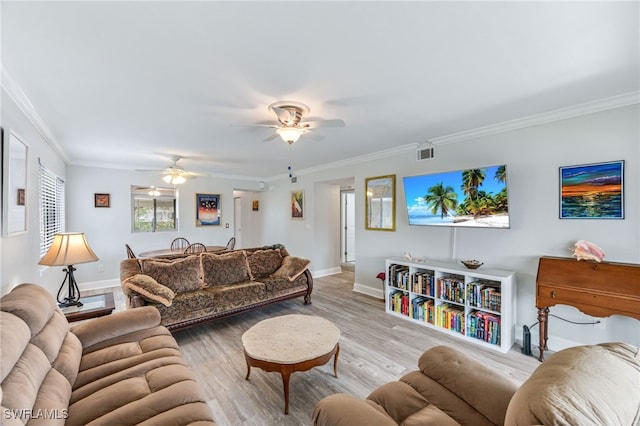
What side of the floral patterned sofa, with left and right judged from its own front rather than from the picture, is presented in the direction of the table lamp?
right

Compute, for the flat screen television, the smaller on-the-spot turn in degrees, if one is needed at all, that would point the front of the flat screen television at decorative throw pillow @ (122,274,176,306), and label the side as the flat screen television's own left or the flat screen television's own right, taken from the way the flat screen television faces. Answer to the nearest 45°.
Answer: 0° — it already faces it

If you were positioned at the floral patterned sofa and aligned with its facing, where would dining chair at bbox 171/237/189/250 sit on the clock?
The dining chair is roughly at 7 o'clock from the floral patterned sofa.

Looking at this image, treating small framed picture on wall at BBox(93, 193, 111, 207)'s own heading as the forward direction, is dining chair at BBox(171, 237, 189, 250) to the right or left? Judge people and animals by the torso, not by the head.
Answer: on its left

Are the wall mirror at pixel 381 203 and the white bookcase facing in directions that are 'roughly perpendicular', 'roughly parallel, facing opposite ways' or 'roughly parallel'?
roughly parallel

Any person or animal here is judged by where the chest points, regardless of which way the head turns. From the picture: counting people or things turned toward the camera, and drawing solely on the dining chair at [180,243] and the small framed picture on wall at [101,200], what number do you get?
2

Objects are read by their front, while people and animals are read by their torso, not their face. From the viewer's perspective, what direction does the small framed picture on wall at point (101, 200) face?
toward the camera

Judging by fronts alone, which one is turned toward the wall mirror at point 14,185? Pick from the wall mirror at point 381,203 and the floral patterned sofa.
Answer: the wall mirror at point 381,203

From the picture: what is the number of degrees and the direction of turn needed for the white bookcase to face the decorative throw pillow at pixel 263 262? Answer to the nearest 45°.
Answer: approximately 45° to its right

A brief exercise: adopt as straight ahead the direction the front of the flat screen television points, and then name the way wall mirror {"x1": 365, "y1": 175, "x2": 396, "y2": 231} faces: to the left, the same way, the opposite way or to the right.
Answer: the same way

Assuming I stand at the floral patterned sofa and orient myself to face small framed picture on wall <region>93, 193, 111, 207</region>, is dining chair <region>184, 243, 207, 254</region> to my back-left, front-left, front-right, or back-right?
front-right

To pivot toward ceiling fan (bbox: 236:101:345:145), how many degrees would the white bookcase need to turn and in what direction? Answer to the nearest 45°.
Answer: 0° — it already faces it

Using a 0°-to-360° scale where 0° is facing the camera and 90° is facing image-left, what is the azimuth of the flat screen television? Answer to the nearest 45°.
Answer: approximately 45°

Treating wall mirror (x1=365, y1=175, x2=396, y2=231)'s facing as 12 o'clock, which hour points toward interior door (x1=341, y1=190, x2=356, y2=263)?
The interior door is roughly at 4 o'clock from the wall mirror.

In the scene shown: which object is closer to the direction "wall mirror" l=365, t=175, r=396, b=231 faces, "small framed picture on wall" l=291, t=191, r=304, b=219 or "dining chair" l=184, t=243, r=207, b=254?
the dining chair
